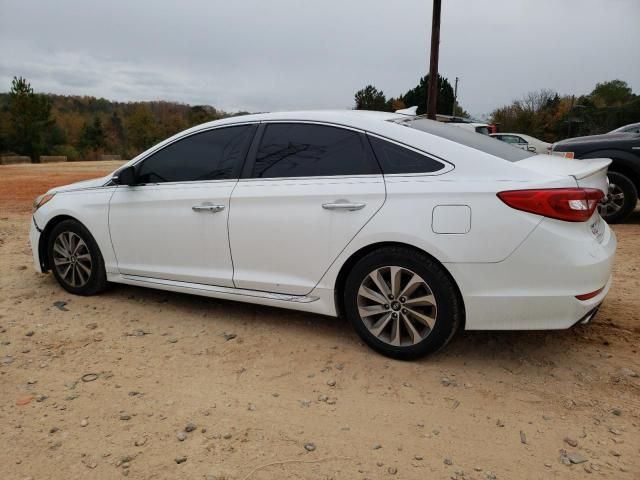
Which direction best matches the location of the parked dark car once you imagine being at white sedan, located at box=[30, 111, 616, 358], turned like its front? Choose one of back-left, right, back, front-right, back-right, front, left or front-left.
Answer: right

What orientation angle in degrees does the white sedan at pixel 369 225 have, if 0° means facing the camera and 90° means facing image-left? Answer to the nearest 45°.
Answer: approximately 135°

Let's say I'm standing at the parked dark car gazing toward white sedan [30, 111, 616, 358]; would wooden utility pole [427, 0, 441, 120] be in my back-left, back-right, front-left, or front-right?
back-right

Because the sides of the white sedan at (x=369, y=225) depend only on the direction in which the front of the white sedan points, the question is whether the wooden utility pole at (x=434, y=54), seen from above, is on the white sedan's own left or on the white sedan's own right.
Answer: on the white sedan's own right
